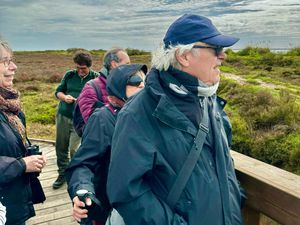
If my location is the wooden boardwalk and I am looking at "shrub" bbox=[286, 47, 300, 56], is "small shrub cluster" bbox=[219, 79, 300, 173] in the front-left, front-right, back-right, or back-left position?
front-right

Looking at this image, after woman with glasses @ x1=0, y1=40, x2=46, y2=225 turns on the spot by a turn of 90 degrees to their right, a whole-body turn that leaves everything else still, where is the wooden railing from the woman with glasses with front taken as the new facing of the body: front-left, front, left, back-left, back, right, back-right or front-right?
front-left

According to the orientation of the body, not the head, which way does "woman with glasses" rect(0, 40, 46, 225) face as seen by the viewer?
to the viewer's right
